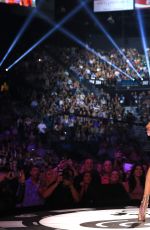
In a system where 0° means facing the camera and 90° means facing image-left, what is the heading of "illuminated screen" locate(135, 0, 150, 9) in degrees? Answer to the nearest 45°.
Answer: approximately 0°

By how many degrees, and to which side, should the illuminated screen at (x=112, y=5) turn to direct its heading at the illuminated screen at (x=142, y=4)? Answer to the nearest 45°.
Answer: approximately 90° to its left

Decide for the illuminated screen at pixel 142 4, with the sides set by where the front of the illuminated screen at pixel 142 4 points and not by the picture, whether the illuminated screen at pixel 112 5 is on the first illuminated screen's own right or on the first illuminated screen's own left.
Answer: on the first illuminated screen's own right

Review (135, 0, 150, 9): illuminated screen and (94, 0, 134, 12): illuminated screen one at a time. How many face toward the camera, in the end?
2
